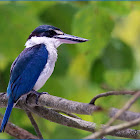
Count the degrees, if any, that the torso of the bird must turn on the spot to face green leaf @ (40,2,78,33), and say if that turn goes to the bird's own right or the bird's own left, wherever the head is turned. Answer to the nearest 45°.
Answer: approximately 90° to the bird's own left

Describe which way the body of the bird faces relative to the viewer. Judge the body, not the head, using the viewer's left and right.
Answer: facing to the right of the viewer
